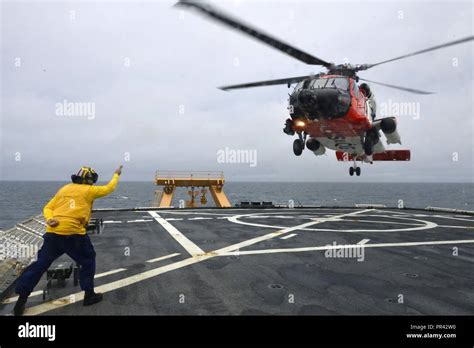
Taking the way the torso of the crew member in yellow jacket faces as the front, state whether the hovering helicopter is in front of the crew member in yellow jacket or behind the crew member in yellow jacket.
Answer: in front

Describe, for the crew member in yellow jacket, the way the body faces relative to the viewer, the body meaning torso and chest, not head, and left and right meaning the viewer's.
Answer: facing away from the viewer and to the right of the viewer
